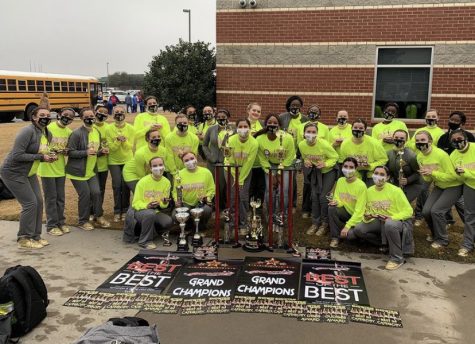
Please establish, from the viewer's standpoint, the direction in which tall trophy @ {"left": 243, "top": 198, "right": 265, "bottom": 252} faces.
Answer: facing the viewer

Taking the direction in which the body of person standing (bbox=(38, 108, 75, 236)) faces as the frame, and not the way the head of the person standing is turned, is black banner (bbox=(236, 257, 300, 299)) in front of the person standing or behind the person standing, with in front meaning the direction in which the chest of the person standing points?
in front

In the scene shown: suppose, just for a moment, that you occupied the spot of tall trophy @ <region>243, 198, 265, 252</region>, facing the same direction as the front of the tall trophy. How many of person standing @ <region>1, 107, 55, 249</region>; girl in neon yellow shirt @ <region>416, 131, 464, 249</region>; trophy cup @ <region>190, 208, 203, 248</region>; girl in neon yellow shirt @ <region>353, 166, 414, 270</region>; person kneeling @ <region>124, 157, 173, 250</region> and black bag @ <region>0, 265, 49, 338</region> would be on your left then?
2

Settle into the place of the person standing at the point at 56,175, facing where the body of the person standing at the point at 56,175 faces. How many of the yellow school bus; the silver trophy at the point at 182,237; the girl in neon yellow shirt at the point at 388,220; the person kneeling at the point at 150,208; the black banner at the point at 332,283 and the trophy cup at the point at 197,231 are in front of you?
5

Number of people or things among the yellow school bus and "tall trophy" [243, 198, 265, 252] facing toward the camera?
1

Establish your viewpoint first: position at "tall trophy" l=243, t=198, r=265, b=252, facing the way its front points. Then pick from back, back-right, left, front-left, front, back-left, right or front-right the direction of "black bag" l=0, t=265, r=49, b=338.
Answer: front-right

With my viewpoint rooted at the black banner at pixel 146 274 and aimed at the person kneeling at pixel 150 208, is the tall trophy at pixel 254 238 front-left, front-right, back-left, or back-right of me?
front-right

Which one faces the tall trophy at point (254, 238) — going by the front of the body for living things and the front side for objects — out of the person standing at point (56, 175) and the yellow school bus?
the person standing

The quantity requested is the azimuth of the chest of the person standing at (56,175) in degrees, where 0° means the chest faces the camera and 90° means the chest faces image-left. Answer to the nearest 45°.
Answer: approximately 315°

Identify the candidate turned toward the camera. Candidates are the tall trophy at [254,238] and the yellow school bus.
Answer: the tall trophy

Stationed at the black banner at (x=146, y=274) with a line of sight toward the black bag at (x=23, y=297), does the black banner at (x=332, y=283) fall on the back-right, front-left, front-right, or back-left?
back-left

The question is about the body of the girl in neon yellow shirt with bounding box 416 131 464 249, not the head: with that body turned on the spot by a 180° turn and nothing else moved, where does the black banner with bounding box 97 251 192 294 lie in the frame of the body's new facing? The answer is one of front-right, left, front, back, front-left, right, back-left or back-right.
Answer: back

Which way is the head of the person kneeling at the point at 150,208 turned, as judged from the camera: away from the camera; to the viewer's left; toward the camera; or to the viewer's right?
toward the camera

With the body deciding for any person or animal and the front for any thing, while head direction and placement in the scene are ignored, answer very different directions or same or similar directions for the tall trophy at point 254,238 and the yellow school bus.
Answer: very different directions

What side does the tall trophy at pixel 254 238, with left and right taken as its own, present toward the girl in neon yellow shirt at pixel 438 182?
left
